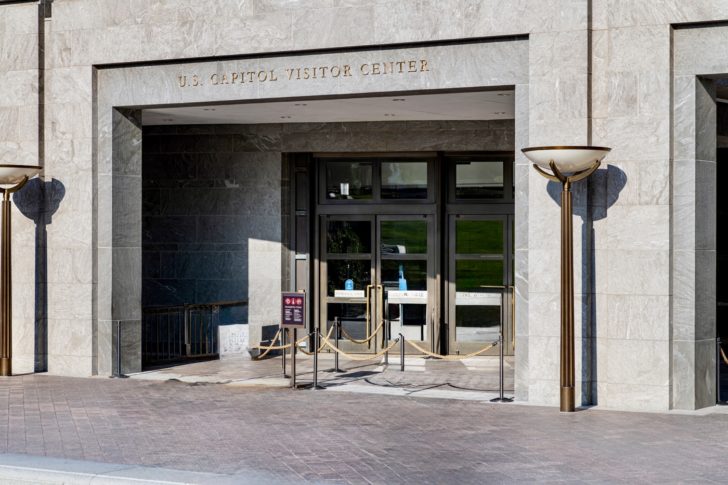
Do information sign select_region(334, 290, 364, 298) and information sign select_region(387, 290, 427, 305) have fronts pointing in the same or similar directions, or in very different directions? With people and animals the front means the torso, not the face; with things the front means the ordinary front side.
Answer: same or similar directions

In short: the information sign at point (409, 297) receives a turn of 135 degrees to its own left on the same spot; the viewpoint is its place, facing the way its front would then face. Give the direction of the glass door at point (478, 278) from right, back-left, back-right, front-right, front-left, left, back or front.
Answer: front-right

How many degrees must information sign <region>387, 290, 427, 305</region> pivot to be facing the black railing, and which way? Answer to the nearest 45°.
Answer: approximately 90° to its right

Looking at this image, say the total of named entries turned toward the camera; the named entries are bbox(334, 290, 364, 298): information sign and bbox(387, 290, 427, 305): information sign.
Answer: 2

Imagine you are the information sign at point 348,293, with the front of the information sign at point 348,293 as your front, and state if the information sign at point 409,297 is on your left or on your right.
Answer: on your left

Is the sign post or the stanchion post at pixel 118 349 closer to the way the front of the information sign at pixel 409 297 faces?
the sign post

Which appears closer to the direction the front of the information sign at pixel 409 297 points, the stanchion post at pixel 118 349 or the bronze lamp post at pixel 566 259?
the bronze lamp post

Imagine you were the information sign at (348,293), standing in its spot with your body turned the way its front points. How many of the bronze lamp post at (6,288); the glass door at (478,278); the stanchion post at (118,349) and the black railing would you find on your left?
1

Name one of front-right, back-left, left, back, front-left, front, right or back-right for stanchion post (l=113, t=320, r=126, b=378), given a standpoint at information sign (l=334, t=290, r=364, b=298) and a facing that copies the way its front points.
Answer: front-right

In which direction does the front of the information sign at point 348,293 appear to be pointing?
toward the camera

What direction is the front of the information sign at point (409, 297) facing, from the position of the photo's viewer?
facing the viewer

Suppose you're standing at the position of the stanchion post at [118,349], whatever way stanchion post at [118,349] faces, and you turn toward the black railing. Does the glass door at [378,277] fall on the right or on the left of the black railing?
right

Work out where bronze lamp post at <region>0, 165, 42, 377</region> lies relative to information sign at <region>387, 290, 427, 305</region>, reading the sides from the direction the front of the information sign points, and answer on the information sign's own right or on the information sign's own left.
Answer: on the information sign's own right

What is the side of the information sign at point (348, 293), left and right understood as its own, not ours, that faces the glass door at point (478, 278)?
left

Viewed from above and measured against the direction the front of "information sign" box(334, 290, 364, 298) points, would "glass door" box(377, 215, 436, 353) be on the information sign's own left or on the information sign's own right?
on the information sign's own left

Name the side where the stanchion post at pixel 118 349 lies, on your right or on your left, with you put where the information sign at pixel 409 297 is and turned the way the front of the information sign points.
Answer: on your right
